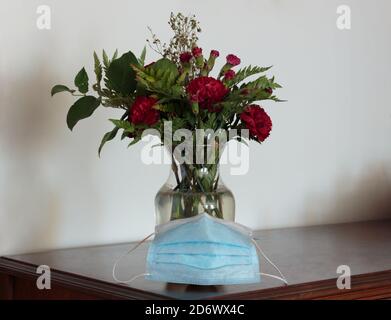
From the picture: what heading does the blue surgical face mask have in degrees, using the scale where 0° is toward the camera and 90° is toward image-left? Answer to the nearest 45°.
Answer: approximately 0°
